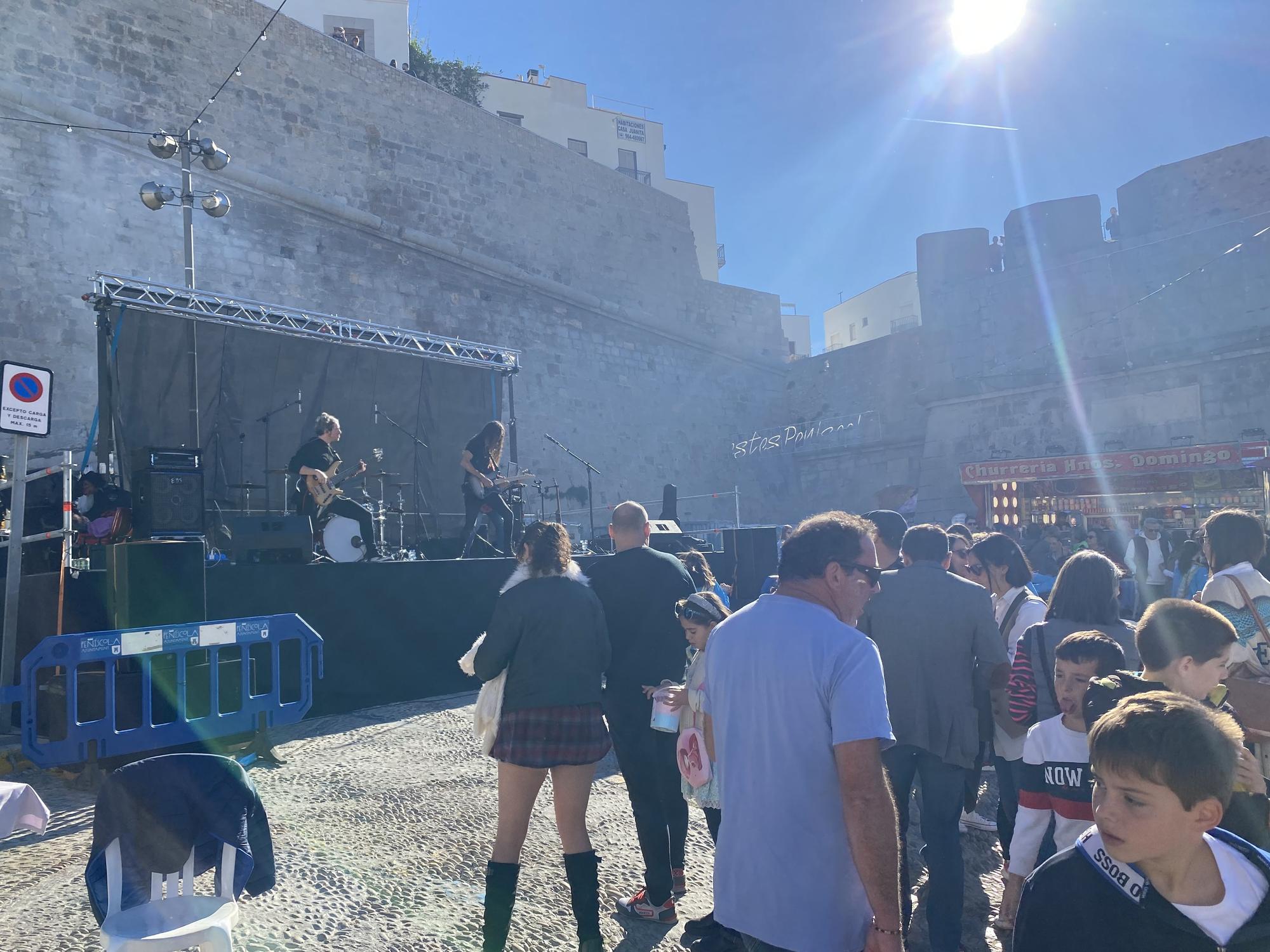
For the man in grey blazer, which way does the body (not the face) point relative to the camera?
away from the camera

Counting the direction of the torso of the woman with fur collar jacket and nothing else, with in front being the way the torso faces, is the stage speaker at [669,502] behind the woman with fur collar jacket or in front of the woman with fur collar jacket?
in front

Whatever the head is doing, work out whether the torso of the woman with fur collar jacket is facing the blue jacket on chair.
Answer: no

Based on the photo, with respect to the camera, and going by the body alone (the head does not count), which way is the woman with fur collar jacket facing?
away from the camera

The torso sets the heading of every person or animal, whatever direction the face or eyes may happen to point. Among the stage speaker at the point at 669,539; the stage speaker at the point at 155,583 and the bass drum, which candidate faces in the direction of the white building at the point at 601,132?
the stage speaker at the point at 669,539

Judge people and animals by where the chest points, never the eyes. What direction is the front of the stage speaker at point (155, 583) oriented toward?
toward the camera

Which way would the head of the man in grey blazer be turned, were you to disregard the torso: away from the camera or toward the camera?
away from the camera

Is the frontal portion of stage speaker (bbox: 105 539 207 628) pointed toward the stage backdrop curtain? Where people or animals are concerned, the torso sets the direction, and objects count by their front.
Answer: no

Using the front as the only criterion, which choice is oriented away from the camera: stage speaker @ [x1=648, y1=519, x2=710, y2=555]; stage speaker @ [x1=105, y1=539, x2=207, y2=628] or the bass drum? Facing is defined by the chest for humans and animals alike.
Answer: stage speaker @ [x1=648, y1=519, x2=710, y2=555]

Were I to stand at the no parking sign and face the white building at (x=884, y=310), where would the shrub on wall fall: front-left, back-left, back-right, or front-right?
front-left

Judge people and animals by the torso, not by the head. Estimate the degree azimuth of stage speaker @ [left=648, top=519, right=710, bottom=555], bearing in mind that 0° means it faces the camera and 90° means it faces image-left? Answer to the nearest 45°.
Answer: approximately 180°

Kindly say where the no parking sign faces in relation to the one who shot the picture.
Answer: facing the viewer
